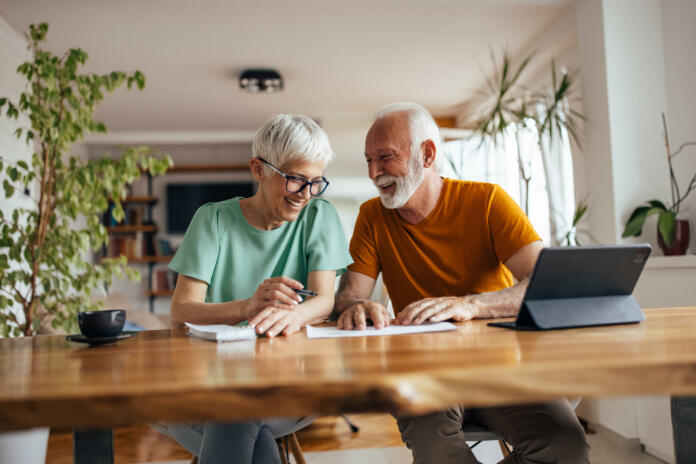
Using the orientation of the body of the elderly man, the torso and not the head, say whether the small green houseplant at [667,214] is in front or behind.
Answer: behind

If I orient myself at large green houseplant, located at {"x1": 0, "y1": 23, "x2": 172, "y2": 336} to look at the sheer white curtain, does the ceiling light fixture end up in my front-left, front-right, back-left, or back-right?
front-left

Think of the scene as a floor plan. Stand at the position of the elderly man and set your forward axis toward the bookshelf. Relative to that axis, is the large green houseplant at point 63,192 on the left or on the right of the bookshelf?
left

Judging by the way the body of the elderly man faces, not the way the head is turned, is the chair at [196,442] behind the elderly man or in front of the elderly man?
in front

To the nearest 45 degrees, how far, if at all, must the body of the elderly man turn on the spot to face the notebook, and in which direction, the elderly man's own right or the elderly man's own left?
0° — they already face it

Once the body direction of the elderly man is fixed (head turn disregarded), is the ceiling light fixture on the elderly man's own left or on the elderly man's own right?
on the elderly man's own right

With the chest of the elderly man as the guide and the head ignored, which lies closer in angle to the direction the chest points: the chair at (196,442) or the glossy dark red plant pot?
the chair

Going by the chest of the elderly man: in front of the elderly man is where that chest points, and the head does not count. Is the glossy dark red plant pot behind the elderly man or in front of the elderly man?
behind

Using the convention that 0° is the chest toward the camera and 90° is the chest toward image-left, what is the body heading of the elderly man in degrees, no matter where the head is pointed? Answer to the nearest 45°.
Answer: approximately 45°

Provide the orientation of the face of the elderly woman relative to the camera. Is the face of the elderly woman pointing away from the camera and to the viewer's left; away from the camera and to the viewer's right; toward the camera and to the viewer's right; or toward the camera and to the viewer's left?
toward the camera and to the viewer's right

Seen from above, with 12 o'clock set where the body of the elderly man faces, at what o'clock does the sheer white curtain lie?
The sheer white curtain is roughly at 5 o'clock from the elderly man.

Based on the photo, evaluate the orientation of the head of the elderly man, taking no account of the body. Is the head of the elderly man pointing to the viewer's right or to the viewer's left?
to the viewer's left
